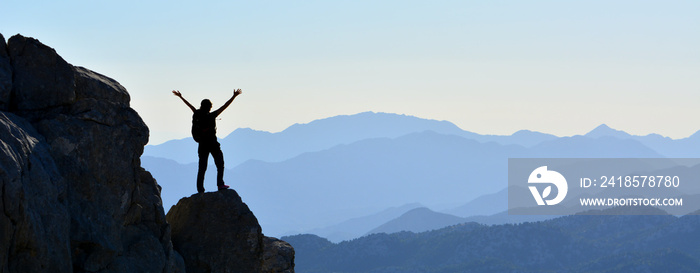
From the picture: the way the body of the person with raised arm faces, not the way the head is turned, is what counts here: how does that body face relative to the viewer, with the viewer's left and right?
facing away from the viewer and to the right of the viewer
